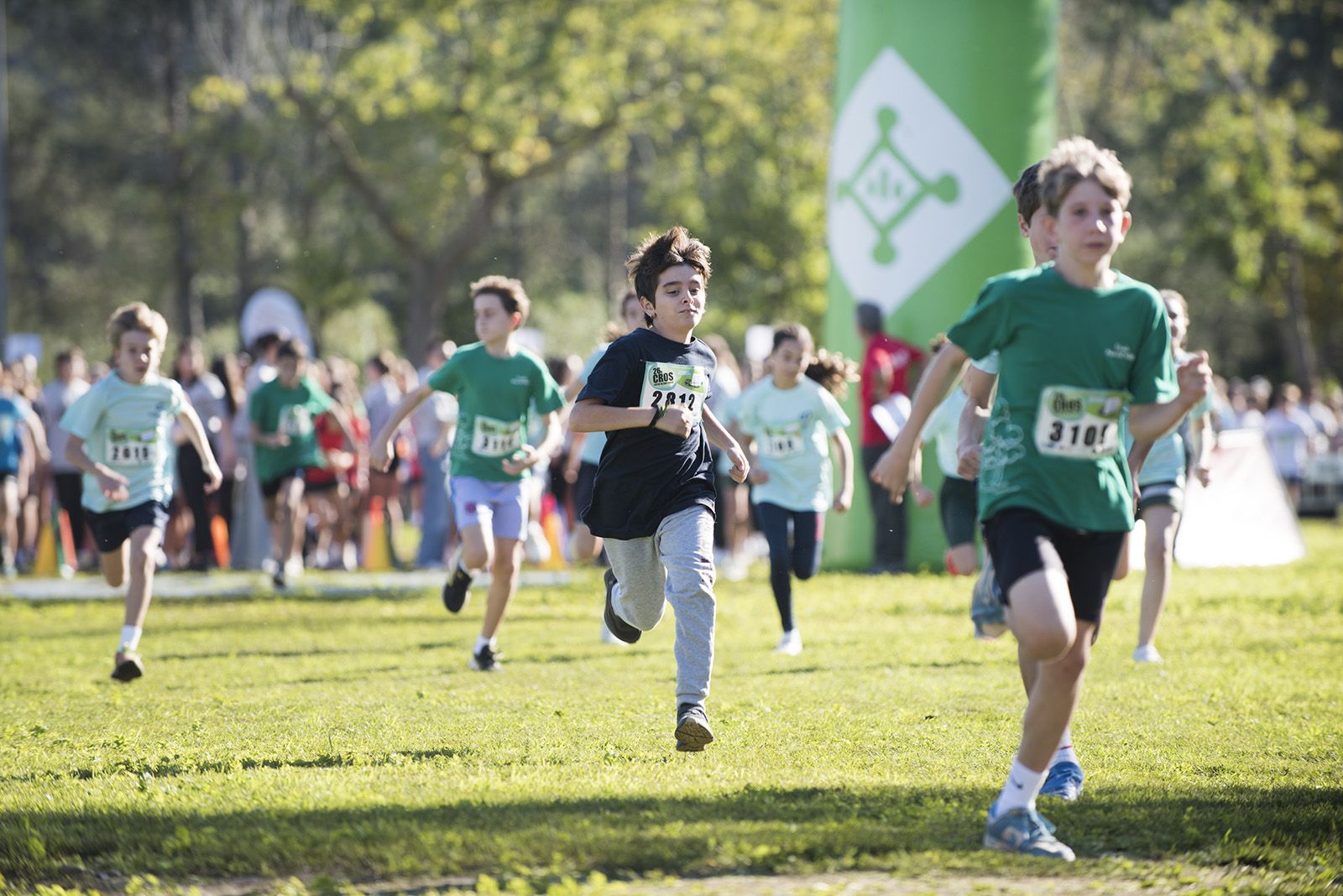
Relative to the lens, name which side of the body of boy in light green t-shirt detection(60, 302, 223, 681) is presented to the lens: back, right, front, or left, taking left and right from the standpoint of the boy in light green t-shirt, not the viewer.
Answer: front

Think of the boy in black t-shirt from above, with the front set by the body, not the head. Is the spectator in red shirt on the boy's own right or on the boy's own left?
on the boy's own left

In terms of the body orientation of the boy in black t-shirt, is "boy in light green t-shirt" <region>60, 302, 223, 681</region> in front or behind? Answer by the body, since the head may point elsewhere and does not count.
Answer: behind

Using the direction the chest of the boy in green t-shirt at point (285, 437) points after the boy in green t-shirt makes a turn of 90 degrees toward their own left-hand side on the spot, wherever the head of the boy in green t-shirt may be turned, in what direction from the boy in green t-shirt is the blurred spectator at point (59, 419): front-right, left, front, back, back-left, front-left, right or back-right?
back-left

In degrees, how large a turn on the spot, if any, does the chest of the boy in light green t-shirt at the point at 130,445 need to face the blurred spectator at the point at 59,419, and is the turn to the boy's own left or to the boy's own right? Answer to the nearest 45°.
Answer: approximately 180°

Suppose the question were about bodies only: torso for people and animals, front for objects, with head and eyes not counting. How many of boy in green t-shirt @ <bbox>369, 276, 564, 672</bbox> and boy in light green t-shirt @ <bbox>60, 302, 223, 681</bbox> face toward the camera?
2

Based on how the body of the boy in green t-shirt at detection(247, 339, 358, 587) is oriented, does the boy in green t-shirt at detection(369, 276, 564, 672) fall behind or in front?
in front

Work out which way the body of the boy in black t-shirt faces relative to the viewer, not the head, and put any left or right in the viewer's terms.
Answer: facing the viewer and to the right of the viewer

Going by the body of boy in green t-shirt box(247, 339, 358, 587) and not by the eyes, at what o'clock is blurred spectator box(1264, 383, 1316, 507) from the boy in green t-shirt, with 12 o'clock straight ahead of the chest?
The blurred spectator is roughly at 8 o'clock from the boy in green t-shirt.

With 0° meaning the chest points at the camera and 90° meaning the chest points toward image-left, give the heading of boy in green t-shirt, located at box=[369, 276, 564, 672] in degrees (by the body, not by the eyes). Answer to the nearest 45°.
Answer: approximately 0°

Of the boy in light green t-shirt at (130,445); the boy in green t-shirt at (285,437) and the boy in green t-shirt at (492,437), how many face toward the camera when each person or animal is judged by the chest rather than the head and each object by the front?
3

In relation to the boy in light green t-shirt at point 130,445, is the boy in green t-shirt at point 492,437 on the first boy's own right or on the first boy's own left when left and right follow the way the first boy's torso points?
on the first boy's own left

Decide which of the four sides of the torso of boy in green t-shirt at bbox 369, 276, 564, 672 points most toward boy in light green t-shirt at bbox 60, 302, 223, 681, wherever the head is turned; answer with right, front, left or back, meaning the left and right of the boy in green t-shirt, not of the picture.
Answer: right
